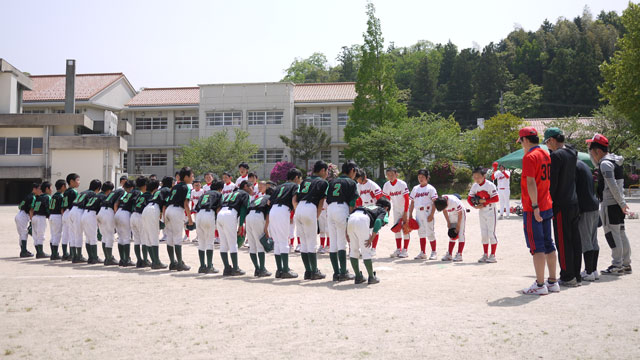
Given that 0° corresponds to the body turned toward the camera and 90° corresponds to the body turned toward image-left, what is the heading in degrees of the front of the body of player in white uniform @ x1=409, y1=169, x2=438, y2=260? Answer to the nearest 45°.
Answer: approximately 45°

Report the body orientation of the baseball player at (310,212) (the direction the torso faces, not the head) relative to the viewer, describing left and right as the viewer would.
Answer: facing away from the viewer and to the right of the viewer

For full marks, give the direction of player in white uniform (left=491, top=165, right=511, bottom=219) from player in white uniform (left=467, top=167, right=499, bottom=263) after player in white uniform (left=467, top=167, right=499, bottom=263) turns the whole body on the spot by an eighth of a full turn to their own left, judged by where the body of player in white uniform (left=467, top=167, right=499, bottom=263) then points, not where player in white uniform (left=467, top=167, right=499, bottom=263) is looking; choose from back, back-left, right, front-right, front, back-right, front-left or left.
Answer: back

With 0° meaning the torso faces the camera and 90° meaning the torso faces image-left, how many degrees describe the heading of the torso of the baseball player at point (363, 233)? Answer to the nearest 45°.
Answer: approximately 225°

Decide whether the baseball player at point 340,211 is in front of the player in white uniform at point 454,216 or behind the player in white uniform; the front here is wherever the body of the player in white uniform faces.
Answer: in front

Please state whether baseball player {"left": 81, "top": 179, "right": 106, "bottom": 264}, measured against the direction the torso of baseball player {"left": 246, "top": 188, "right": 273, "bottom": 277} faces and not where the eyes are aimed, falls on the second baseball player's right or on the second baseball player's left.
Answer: on the second baseball player's left

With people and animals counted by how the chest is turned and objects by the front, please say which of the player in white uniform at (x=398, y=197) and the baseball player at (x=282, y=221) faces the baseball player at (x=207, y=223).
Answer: the player in white uniform

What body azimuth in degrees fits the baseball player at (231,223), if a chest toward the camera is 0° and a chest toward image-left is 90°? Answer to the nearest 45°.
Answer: approximately 225°

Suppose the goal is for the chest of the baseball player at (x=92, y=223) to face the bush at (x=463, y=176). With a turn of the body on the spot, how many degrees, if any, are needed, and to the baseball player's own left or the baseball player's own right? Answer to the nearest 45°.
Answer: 0° — they already face it

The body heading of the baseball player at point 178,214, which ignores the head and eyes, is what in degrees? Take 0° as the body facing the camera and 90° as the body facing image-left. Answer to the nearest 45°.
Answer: approximately 225°
